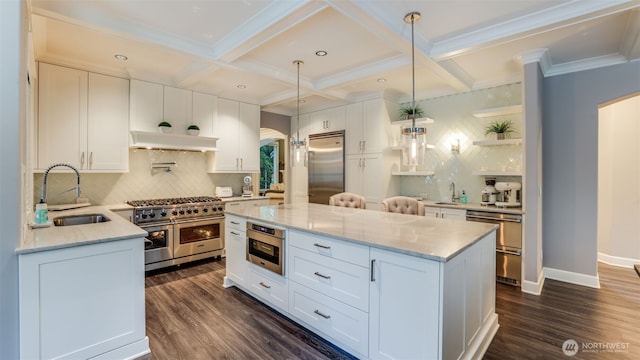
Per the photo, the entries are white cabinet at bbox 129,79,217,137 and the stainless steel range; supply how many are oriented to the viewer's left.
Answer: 0

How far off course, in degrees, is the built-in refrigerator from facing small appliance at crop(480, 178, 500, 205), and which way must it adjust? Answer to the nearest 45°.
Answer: approximately 90° to its left

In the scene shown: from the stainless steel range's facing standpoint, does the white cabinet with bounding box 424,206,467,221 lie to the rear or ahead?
ahead

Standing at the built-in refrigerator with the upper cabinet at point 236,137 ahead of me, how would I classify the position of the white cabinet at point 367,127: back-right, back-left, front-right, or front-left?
back-left

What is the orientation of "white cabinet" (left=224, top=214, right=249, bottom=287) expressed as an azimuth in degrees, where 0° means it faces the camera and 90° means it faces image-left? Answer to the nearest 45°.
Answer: approximately 45°

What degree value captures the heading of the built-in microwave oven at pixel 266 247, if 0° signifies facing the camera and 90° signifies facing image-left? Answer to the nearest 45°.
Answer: approximately 45°

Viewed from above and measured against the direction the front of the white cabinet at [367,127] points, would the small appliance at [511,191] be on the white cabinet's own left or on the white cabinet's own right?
on the white cabinet's own left

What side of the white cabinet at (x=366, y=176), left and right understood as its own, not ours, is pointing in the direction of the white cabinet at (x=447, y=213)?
left

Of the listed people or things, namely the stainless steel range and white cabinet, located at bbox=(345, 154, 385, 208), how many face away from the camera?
0

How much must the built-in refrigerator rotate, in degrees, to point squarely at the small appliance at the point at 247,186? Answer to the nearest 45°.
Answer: approximately 45° to its right

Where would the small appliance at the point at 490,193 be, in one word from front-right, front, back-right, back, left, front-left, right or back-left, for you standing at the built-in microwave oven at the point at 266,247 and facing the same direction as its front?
back-left
